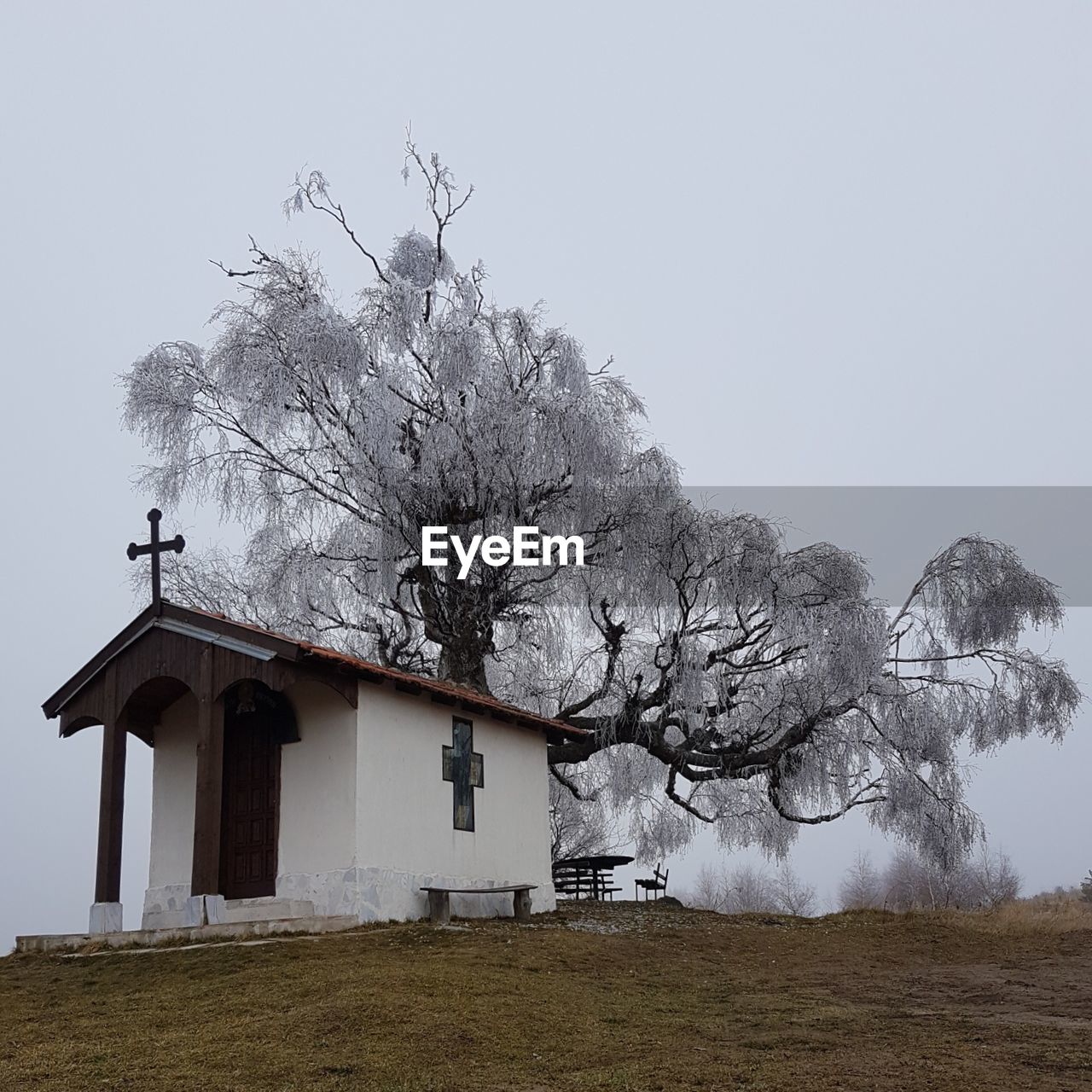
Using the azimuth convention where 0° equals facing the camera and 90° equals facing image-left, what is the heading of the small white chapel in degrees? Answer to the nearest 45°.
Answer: approximately 45°

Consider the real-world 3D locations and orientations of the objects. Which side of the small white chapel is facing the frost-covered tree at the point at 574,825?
back

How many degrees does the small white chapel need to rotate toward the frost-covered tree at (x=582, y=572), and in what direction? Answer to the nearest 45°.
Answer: approximately 180°

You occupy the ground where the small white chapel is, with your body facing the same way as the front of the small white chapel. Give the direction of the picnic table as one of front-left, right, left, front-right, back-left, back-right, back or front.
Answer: back
